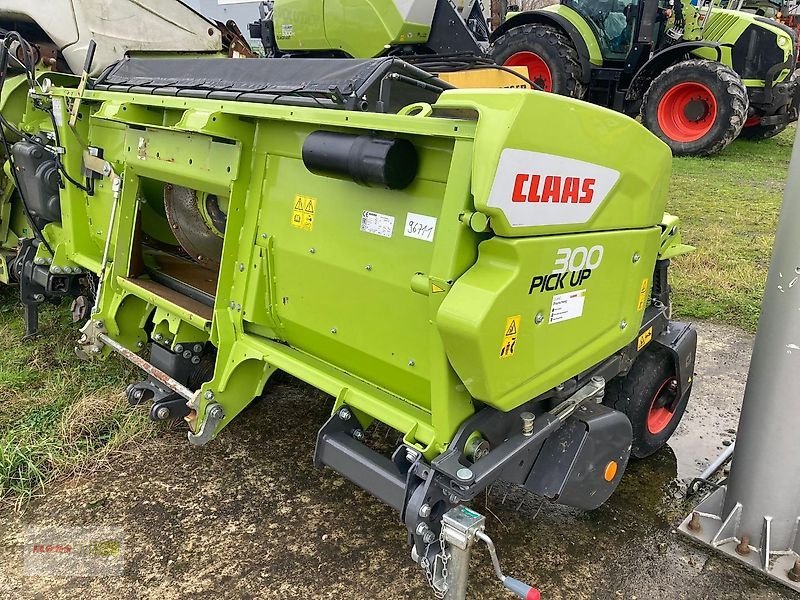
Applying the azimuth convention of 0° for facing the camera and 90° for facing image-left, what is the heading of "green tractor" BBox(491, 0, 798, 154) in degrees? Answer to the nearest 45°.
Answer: approximately 315°

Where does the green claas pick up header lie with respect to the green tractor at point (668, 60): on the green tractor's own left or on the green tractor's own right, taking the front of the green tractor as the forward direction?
on the green tractor's own right

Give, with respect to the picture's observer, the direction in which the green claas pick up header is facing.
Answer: facing away from the viewer and to the right of the viewer

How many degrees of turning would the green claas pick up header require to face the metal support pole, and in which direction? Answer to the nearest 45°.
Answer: approximately 45° to its right

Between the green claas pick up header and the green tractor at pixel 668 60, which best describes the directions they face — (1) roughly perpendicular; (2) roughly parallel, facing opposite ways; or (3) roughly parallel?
roughly perpendicular
